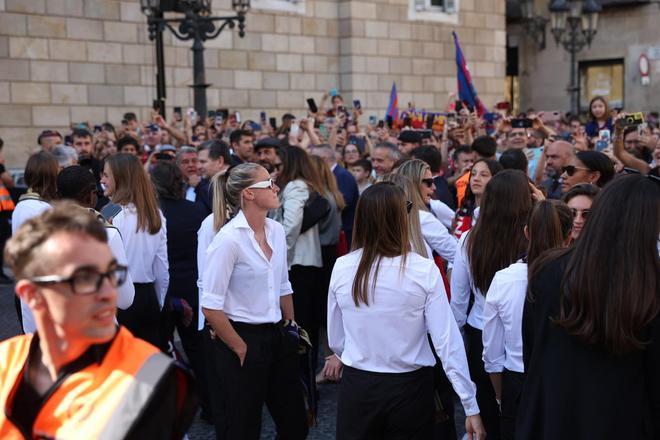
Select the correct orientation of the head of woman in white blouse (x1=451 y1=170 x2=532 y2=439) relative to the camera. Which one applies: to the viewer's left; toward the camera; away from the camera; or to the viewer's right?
away from the camera

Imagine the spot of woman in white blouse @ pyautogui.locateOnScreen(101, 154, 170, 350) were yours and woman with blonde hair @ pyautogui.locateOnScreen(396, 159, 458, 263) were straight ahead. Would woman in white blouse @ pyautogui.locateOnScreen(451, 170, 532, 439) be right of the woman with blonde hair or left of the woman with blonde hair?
right

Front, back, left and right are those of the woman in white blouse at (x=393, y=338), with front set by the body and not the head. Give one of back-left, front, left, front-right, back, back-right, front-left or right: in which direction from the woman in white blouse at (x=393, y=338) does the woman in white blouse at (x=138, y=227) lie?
front-left

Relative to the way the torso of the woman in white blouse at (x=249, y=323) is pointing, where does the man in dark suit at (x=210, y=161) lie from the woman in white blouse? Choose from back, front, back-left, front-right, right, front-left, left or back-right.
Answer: back-left

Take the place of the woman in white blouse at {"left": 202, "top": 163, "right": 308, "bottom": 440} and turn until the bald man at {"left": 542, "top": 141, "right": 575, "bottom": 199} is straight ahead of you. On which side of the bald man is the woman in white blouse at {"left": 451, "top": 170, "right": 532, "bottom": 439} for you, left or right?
right

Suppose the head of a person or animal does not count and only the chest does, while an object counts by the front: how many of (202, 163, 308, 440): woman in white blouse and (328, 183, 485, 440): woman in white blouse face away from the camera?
1

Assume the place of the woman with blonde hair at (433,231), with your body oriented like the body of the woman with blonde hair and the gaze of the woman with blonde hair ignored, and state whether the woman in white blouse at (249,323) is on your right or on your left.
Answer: on your right

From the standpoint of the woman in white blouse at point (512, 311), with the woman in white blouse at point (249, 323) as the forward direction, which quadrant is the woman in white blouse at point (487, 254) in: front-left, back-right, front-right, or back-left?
front-right

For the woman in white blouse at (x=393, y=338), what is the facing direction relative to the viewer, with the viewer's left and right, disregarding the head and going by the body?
facing away from the viewer

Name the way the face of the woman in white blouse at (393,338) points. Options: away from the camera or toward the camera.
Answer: away from the camera

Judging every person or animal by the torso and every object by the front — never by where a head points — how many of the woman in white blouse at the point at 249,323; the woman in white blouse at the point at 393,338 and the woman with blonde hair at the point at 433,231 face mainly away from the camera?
1

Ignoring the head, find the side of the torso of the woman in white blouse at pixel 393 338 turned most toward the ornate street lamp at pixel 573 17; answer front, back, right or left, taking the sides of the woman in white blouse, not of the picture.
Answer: front

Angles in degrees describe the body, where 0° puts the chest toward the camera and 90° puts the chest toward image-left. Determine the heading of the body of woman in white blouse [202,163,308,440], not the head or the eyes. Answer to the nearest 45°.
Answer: approximately 315°

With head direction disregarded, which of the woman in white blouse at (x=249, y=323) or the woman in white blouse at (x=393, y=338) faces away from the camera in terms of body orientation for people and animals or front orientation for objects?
the woman in white blouse at (x=393, y=338)
